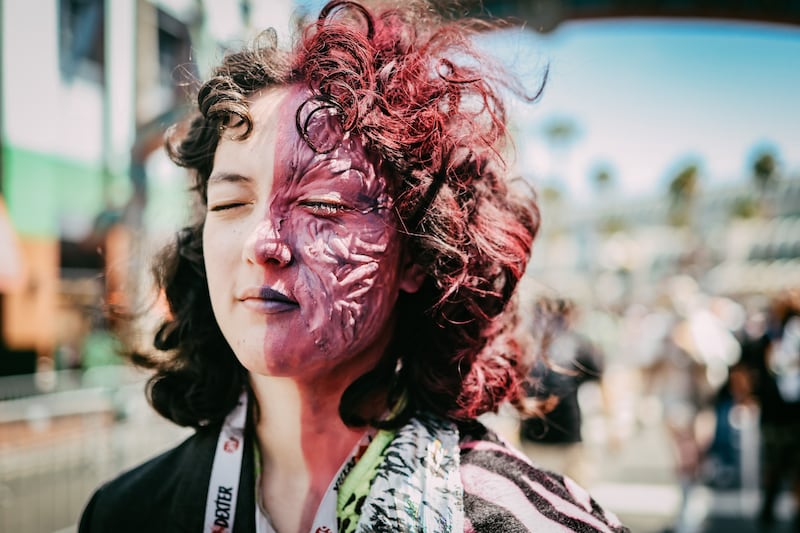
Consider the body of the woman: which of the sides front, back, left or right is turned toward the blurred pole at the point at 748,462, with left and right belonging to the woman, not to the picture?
back

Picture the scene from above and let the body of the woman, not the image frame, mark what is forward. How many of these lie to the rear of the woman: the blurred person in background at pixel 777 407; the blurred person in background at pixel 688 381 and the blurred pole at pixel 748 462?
3

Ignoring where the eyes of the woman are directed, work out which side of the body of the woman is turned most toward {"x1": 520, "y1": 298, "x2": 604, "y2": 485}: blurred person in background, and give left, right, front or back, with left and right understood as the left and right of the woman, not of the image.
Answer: back

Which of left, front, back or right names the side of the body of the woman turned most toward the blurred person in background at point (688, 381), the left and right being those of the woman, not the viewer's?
back

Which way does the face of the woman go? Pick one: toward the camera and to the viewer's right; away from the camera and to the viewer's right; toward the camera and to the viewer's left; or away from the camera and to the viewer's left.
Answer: toward the camera and to the viewer's left

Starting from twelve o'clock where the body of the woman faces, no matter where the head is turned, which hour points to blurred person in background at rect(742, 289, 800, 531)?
The blurred person in background is roughly at 6 o'clock from the woman.

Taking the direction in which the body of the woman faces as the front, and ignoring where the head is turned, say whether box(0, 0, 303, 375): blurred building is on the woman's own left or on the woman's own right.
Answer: on the woman's own right

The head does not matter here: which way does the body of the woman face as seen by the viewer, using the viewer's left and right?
facing the viewer and to the left of the viewer

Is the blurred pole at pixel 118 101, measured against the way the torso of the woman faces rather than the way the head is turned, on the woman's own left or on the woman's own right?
on the woman's own right
